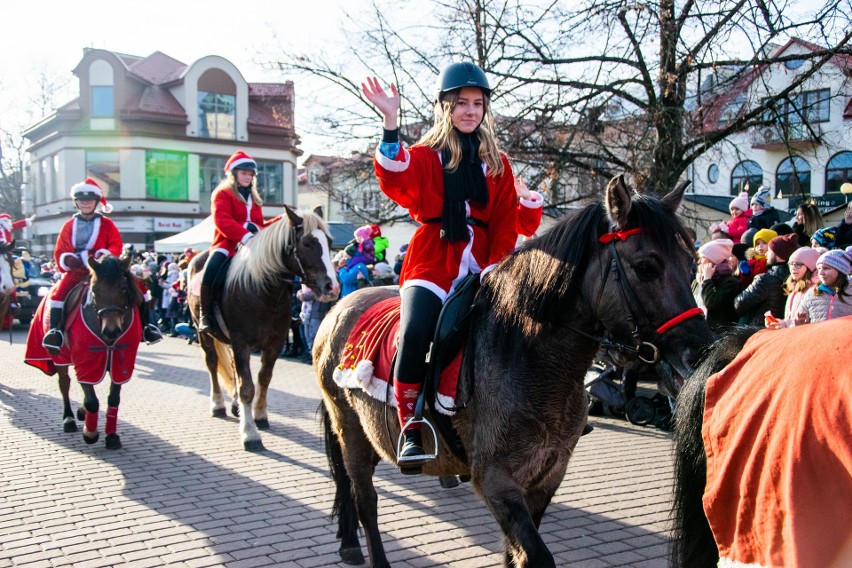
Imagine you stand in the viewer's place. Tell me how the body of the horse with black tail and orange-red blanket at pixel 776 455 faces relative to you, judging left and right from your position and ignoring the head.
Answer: facing to the right of the viewer

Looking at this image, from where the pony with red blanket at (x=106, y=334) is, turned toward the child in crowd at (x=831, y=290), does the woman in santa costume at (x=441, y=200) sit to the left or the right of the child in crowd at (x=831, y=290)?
right

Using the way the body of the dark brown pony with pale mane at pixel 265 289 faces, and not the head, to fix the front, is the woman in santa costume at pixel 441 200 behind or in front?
in front

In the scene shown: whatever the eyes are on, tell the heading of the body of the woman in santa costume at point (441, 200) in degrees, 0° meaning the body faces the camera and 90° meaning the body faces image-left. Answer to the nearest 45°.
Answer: approximately 315°

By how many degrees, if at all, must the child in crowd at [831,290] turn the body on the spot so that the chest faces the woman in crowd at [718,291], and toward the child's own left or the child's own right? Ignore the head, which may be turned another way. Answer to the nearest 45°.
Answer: approximately 90° to the child's own right

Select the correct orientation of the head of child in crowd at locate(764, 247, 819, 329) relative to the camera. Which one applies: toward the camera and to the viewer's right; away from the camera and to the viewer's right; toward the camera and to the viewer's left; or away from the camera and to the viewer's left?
toward the camera and to the viewer's left

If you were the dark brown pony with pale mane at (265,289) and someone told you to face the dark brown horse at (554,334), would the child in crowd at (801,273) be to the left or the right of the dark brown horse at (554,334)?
left
